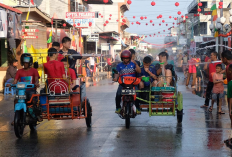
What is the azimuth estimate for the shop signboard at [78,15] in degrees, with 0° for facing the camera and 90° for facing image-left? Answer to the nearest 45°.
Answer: approximately 0°

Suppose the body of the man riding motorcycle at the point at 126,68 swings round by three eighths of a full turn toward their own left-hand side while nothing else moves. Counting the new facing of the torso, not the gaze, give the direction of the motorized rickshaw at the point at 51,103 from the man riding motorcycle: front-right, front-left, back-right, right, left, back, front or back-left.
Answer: back

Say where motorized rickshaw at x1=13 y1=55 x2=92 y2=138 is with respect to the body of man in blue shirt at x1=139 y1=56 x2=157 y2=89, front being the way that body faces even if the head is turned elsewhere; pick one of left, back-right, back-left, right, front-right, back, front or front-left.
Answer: front-right

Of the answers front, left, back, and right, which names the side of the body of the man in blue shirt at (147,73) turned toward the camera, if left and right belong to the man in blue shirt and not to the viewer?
front

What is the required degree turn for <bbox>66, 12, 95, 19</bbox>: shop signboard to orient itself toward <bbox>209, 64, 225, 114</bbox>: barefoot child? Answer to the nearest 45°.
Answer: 0° — it already faces them

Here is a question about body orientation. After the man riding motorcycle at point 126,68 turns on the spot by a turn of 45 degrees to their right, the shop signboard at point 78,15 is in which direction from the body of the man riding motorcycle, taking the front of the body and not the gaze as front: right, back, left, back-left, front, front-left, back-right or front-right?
back-right

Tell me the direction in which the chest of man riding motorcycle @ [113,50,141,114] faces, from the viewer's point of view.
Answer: toward the camera

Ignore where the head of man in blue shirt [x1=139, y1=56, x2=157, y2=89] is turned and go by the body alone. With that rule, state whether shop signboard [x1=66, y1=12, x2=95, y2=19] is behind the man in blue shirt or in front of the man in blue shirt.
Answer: behind

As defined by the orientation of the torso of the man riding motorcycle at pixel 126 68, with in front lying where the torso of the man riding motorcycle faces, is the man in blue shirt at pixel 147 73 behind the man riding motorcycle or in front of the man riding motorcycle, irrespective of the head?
behind

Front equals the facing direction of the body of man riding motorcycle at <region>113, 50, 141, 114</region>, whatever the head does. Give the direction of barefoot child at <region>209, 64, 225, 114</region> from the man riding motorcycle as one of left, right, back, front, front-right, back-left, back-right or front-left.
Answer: back-left
